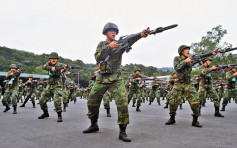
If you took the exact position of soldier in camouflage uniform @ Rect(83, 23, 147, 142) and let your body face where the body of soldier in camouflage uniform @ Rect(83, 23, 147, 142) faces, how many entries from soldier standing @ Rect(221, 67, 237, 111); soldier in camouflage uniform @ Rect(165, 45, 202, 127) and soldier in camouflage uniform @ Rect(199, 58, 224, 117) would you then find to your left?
3

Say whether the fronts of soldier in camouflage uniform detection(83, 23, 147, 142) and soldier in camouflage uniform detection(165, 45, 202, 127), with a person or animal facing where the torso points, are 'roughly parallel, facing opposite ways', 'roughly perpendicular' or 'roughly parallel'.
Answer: roughly parallel

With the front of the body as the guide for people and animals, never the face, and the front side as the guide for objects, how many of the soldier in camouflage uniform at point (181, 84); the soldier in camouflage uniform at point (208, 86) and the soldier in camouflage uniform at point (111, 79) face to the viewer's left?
0

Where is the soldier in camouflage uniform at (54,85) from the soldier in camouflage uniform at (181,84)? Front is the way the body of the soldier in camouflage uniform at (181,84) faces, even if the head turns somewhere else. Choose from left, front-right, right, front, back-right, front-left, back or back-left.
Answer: back-right

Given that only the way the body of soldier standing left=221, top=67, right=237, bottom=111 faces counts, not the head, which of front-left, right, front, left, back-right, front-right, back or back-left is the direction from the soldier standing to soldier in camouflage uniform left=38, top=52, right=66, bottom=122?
right

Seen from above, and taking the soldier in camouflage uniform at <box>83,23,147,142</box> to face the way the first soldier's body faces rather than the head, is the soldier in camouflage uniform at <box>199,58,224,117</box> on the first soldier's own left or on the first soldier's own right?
on the first soldier's own left

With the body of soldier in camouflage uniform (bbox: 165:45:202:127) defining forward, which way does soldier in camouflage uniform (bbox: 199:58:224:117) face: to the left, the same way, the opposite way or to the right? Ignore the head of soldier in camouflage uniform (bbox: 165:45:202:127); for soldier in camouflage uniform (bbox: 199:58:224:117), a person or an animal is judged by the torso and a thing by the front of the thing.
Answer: the same way

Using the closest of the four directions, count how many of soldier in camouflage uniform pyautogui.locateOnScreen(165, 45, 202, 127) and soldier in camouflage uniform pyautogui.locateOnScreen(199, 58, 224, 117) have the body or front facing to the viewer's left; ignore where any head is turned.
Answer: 0

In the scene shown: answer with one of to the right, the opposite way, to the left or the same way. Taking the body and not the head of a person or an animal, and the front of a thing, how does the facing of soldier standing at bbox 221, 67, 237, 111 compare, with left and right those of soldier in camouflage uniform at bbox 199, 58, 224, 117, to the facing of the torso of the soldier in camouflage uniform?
the same way

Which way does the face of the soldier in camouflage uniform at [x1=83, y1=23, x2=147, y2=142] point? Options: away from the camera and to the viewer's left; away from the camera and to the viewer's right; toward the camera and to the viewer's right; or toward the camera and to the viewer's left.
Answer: toward the camera and to the viewer's right
